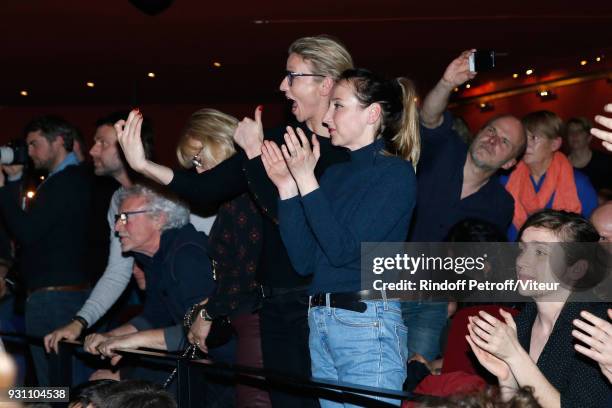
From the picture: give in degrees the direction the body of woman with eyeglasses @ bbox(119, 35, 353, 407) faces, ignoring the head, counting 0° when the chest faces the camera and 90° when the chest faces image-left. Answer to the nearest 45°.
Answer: approximately 90°

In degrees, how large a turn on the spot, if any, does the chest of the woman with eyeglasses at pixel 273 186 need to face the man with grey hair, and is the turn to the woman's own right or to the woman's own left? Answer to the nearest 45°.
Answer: approximately 45° to the woman's own right

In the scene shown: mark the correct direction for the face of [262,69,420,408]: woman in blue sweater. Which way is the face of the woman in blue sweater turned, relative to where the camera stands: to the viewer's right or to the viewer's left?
to the viewer's left

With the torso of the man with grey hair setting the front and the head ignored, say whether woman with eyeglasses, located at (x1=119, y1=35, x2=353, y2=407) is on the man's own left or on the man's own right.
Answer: on the man's own left

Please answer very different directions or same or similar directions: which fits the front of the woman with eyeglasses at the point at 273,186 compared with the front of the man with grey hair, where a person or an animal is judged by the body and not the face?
same or similar directions
